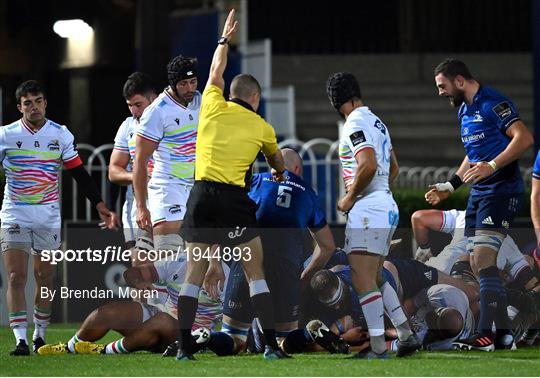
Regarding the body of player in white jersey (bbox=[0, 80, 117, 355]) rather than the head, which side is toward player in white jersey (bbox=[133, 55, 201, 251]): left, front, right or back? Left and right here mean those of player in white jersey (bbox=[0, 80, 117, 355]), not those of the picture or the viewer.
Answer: left

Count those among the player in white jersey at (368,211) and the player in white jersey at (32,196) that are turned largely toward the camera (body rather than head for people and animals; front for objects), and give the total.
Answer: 1

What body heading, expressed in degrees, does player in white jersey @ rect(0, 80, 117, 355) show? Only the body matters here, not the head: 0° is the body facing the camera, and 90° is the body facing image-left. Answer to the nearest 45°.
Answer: approximately 0°

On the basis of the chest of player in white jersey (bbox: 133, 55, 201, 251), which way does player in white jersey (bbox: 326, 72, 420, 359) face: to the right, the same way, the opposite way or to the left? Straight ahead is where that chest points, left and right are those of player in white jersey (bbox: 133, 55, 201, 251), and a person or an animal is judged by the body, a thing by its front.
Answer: the opposite way

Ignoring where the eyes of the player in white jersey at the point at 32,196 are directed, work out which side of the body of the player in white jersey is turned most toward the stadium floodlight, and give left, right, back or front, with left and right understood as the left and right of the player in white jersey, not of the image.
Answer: back

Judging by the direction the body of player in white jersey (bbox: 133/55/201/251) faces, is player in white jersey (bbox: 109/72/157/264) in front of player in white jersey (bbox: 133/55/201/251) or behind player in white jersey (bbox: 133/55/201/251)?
behind

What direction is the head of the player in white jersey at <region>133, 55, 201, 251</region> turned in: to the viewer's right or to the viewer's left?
to the viewer's right
